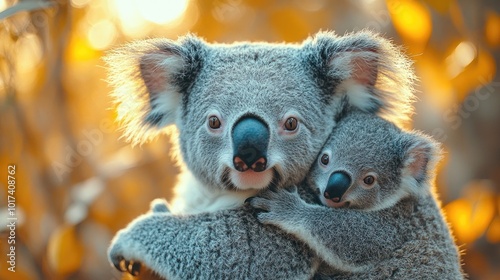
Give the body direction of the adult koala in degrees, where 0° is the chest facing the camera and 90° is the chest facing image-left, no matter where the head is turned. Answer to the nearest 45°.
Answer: approximately 0°
